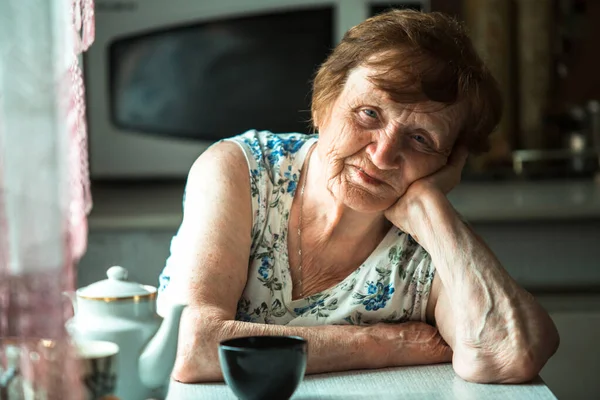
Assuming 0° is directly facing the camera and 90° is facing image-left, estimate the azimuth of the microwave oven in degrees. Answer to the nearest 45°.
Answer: approximately 0°

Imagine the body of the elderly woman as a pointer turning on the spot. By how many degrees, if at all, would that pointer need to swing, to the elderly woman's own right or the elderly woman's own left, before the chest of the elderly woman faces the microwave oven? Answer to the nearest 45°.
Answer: approximately 180°

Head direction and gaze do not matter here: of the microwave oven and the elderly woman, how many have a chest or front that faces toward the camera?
2

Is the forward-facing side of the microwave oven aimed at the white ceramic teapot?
yes

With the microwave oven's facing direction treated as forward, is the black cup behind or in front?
in front

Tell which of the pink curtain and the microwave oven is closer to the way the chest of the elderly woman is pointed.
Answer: the pink curtain

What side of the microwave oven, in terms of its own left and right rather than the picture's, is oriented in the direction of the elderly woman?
front

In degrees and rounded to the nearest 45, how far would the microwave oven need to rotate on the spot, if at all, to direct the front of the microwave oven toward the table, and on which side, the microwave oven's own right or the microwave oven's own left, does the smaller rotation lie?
0° — it already faces it
